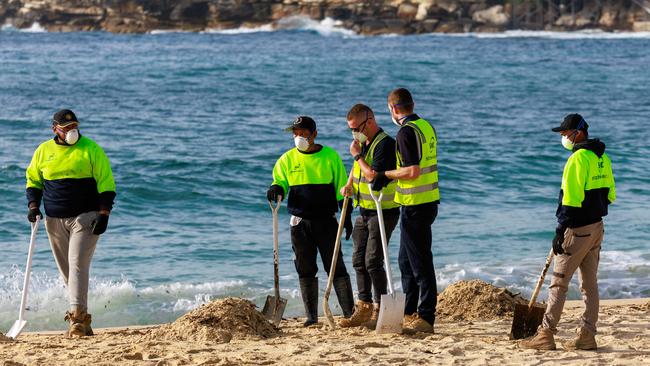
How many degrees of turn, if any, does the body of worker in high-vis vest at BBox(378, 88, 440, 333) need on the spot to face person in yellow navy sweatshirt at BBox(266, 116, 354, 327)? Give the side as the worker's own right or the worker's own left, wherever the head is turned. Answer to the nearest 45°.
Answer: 0° — they already face them

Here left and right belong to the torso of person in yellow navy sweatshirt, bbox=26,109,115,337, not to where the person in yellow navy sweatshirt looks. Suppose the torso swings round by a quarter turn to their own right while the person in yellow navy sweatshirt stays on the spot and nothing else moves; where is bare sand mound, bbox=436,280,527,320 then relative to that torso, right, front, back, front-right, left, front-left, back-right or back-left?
back

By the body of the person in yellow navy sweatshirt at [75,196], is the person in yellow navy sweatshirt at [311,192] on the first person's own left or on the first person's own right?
on the first person's own left

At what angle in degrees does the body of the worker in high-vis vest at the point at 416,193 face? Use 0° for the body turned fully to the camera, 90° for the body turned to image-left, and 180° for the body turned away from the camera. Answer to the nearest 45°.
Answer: approximately 135°
